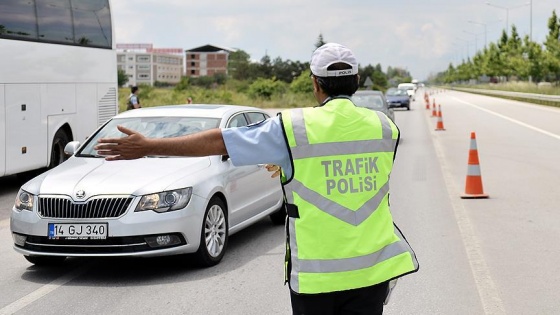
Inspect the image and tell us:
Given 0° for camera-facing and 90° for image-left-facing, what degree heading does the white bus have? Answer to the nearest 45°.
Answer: approximately 45°

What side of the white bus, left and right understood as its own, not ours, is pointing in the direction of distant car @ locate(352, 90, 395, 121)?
back

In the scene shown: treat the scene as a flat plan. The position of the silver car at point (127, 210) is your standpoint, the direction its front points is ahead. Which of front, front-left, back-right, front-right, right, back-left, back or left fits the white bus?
back-right

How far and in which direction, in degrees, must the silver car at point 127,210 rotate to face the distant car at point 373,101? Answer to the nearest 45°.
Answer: approximately 135° to its right

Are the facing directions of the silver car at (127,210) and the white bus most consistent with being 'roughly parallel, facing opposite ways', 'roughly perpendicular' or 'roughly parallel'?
roughly parallel

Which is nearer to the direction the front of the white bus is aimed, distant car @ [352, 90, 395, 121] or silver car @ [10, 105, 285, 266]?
the silver car

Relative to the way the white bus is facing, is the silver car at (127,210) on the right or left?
on its left

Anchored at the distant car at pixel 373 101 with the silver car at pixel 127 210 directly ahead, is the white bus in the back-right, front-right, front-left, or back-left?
front-right

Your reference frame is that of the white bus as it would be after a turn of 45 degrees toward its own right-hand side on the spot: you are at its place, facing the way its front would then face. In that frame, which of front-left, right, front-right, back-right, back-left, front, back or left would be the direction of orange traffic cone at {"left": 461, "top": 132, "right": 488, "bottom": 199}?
back-left

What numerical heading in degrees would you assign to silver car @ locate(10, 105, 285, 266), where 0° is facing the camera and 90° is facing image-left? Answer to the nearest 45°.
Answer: approximately 45°

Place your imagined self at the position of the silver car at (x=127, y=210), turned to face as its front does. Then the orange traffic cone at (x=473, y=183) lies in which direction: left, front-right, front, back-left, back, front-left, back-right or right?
back

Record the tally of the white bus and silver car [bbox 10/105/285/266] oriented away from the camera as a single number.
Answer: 0
